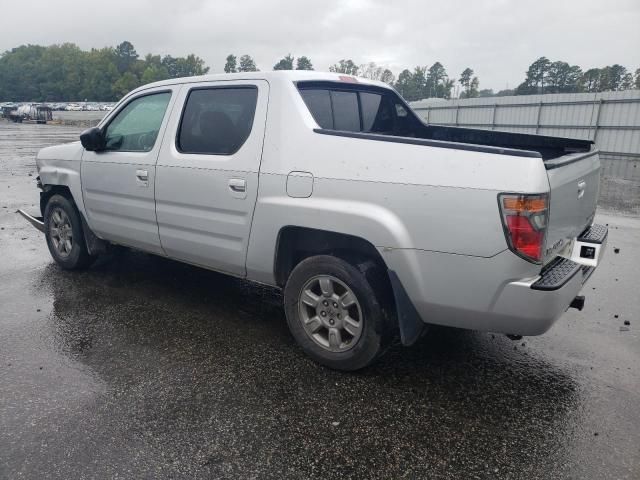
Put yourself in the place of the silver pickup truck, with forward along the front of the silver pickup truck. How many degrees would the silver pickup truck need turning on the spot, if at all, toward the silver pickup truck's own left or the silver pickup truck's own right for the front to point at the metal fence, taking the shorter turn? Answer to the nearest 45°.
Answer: approximately 90° to the silver pickup truck's own right

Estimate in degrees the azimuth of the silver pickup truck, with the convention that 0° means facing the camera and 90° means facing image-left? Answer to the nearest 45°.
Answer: approximately 135°
